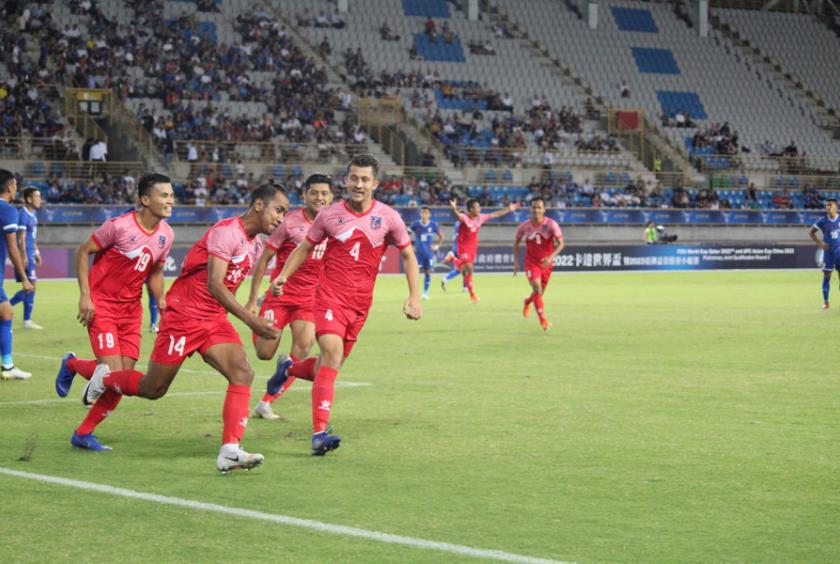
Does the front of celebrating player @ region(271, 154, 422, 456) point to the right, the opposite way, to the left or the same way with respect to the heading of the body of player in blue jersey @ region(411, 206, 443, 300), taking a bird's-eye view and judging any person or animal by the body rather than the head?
the same way

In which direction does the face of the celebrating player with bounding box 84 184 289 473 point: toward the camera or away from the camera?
toward the camera

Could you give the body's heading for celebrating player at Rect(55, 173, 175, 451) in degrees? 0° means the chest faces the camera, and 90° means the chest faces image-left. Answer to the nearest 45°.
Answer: approximately 315°

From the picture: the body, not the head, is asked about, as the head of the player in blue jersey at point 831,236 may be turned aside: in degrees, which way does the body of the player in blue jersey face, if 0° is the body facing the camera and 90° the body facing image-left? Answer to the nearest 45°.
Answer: approximately 0°

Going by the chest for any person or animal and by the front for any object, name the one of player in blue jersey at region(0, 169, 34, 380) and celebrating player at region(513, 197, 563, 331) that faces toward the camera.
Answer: the celebrating player

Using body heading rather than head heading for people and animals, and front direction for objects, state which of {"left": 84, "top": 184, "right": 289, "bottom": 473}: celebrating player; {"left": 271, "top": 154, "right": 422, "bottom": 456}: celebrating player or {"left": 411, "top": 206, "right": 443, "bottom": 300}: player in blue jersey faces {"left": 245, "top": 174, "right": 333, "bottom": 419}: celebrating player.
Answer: the player in blue jersey

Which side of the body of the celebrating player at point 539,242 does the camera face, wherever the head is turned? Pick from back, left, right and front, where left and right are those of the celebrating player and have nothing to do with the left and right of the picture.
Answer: front

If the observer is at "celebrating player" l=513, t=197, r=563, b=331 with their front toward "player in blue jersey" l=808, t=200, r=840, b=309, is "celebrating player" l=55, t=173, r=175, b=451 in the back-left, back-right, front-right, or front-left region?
back-right

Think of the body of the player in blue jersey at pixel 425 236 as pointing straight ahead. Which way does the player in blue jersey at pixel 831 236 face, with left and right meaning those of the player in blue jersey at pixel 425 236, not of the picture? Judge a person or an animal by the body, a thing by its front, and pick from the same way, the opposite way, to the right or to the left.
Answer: the same way

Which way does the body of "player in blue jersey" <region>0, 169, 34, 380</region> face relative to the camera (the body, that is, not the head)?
to the viewer's right

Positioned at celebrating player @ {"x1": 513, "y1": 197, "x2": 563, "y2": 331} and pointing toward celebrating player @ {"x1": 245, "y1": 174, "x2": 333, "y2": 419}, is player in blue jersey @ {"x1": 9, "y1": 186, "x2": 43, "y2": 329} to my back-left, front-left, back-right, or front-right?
front-right

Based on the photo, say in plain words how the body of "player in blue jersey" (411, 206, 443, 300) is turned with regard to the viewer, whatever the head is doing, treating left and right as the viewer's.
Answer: facing the viewer

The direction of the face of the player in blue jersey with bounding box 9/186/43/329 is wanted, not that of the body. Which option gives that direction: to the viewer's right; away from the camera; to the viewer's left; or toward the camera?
to the viewer's right
